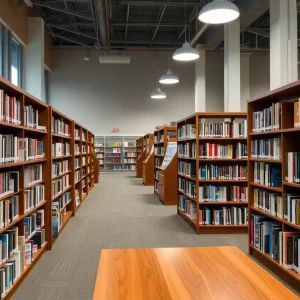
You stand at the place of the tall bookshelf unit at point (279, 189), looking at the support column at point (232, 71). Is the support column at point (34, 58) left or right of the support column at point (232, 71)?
left

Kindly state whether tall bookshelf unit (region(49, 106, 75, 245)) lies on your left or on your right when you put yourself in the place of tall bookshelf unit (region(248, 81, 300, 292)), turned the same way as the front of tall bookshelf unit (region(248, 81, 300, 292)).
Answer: on your right

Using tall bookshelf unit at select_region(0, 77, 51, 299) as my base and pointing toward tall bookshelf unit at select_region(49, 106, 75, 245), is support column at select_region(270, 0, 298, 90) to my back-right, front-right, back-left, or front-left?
front-right

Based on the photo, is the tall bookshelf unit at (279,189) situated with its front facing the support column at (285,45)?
no

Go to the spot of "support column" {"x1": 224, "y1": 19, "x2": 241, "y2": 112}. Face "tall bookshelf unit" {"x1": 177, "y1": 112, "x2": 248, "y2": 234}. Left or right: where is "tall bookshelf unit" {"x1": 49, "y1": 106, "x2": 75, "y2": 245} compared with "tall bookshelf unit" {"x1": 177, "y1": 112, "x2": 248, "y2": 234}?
right

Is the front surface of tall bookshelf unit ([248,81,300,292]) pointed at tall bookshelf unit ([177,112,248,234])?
no

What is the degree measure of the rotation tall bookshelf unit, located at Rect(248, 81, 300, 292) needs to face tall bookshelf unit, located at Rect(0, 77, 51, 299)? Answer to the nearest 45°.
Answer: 0° — it already faces it

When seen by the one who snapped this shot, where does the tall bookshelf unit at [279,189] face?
facing the viewer and to the left of the viewer

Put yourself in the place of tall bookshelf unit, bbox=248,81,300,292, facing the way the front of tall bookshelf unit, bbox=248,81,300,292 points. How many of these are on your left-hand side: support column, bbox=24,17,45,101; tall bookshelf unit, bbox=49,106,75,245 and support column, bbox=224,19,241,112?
0
